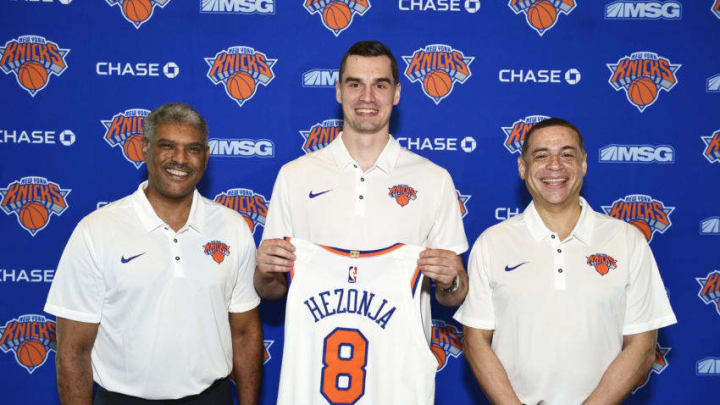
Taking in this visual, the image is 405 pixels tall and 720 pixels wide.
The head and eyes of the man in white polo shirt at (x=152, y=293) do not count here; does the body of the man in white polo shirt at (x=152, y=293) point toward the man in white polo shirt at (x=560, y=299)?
no

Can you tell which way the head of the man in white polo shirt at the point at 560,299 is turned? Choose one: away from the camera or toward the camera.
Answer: toward the camera

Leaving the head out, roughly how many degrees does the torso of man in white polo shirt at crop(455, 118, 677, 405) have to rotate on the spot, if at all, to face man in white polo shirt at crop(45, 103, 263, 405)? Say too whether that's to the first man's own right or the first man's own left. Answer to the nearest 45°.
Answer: approximately 90° to the first man's own right

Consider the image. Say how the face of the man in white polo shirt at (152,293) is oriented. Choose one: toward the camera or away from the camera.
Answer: toward the camera

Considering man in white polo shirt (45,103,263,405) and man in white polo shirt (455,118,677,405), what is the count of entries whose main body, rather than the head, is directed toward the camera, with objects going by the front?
2

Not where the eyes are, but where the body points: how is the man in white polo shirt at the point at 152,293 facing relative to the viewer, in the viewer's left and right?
facing the viewer

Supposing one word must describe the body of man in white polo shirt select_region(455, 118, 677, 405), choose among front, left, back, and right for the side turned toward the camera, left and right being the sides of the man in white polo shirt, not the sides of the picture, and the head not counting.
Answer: front
